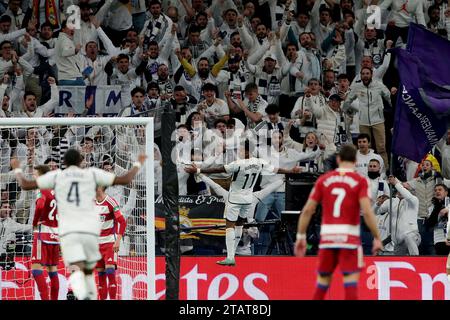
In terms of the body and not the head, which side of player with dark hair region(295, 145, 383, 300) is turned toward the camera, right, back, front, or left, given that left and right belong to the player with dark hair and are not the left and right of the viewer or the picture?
back

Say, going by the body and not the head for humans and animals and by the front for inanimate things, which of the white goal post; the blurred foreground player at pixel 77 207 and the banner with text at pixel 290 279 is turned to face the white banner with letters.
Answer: the blurred foreground player

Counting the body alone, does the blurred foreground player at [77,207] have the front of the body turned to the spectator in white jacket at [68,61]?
yes

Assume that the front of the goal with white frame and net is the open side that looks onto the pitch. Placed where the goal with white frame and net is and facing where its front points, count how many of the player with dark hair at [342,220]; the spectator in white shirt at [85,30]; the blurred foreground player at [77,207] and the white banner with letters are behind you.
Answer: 2

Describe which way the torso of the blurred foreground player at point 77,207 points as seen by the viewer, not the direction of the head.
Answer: away from the camera

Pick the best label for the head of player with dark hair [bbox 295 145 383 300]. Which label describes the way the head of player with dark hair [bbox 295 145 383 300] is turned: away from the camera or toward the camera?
away from the camera
